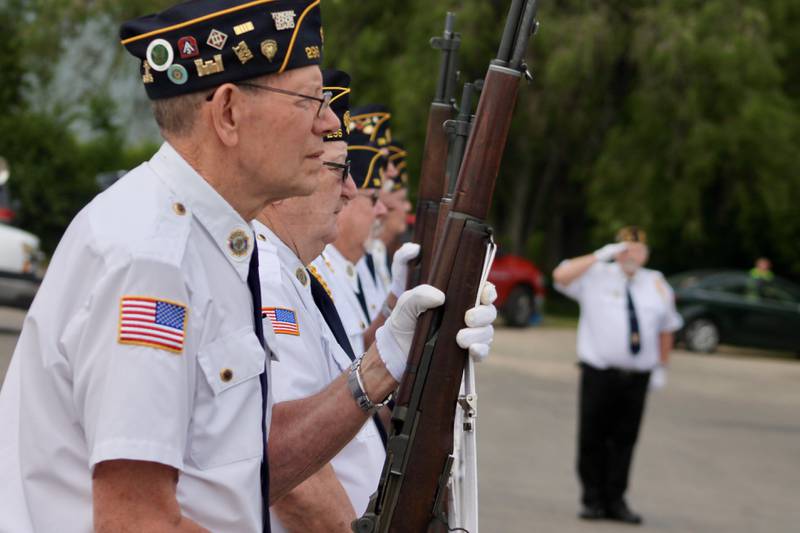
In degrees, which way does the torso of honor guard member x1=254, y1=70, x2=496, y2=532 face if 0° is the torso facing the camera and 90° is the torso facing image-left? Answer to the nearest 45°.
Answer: approximately 270°

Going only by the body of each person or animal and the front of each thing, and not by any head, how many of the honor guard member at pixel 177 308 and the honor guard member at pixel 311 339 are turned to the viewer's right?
2

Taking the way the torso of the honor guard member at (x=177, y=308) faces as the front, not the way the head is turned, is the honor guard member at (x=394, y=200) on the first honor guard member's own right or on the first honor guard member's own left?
on the first honor guard member's own left

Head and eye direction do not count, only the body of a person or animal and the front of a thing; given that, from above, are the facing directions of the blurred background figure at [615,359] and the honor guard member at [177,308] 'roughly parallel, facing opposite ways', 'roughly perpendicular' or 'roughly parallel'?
roughly perpendicular

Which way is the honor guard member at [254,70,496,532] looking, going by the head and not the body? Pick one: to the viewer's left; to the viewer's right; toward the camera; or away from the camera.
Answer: to the viewer's right

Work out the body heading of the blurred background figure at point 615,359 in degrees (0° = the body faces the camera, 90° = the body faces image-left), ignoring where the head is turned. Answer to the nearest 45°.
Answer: approximately 0°

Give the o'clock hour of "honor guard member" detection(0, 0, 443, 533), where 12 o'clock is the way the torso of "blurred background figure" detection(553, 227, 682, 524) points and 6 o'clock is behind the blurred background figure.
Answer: The honor guard member is roughly at 12 o'clock from the blurred background figure.

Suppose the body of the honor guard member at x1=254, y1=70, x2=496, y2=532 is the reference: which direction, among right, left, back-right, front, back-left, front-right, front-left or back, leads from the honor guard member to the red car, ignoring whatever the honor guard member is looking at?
left

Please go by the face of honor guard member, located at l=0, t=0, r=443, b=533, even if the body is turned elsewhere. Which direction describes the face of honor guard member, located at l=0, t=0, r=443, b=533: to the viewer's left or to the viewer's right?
to the viewer's right

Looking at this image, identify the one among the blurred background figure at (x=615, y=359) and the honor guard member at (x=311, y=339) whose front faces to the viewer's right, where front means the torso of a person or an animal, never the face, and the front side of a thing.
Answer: the honor guard member

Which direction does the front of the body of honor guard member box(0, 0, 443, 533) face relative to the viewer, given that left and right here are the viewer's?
facing to the right of the viewer

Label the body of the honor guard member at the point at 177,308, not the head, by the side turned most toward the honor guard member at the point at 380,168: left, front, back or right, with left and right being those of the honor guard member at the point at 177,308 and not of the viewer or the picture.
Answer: left
